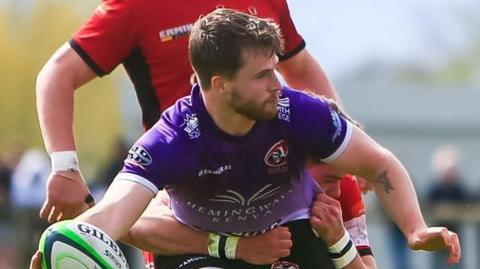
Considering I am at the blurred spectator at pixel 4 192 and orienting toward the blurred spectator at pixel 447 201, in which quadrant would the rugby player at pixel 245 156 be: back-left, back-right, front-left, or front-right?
front-right

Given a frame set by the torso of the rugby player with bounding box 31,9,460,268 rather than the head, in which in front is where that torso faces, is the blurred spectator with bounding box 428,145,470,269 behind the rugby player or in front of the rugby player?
behind

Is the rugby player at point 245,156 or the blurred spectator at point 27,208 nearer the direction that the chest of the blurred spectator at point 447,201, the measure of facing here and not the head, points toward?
the rugby player

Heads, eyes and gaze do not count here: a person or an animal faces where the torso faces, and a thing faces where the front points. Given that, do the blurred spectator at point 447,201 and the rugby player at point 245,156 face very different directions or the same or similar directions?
same or similar directions

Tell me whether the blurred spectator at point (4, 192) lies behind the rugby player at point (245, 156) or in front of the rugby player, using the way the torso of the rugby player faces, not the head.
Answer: behind

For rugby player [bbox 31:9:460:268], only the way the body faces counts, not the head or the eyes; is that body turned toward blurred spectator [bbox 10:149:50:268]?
no

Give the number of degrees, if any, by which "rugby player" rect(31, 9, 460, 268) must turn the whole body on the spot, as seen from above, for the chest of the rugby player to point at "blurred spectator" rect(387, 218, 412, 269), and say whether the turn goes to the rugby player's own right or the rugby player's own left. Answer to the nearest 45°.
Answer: approximately 180°

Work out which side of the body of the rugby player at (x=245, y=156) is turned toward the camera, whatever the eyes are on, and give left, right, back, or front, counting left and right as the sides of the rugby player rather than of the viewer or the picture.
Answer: front

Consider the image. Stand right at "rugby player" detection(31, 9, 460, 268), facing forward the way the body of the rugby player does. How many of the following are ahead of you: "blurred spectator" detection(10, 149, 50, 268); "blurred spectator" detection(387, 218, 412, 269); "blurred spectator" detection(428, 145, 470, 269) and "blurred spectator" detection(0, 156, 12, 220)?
0

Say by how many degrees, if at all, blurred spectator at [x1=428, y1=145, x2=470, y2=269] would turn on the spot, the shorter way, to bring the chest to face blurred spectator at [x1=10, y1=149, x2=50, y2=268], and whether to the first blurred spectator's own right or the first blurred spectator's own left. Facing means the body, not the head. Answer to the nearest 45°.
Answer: approximately 90° to the first blurred spectator's own right

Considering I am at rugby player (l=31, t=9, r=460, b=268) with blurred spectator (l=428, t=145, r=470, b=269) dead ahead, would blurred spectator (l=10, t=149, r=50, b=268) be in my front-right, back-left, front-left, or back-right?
front-left

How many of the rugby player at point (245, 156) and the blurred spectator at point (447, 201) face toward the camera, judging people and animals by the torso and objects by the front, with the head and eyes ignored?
2

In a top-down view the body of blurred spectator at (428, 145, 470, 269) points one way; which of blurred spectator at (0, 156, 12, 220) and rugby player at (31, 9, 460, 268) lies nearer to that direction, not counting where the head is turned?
the rugby player

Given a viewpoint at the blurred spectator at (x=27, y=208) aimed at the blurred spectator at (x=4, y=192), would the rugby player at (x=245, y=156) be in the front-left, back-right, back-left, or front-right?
back-left

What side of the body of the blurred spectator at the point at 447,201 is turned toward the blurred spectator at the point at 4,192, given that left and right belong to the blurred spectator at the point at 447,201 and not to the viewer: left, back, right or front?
right

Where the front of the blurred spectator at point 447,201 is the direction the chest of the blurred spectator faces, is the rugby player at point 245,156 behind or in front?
in front
